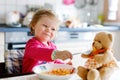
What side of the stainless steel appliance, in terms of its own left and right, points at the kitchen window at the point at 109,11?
left

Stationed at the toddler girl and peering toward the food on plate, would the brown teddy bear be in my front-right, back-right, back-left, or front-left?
front-left

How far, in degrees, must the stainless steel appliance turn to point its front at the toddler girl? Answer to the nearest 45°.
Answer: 0° — it already faces them

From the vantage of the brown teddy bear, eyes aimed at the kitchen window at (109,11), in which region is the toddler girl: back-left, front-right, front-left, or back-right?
front-left

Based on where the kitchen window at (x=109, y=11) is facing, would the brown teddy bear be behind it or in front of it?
in front

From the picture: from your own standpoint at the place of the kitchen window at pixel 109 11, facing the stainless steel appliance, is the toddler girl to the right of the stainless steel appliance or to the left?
left

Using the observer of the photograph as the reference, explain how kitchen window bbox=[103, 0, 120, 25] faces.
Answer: facing the viewer

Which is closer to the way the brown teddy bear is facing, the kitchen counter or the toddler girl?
the toddler girl

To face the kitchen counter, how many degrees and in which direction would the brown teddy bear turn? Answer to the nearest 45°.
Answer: approximately 135° to its right

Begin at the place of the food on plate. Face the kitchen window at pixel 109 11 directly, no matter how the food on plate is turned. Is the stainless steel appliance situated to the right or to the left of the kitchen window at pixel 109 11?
left

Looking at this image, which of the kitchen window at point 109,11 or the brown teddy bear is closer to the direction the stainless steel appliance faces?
the brown teddy bear

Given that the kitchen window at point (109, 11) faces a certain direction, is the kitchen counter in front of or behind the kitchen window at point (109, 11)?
in front

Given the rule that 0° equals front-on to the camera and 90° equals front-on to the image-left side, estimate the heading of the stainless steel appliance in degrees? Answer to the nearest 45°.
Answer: approximately 0°

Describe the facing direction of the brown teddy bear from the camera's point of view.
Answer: facing the viewer and to the left of the viewer

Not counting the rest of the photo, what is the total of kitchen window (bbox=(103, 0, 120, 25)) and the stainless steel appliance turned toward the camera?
2

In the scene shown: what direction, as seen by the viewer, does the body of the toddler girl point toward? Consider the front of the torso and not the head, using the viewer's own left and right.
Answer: facing the viewer and to the right of the viewer
